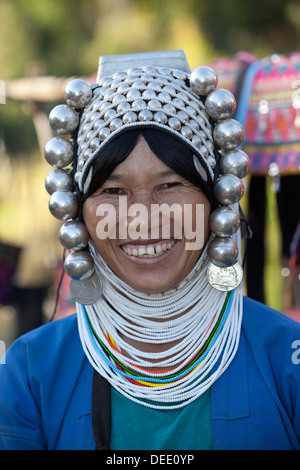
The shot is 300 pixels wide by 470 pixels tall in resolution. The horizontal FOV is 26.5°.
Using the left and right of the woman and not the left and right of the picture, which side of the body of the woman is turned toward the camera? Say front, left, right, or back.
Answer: front
